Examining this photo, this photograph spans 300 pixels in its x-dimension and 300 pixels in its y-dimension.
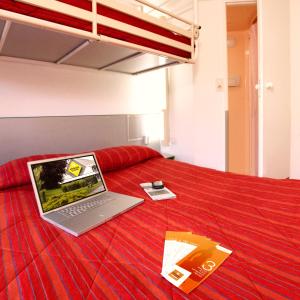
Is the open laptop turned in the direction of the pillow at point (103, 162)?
no

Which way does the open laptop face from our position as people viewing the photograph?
facing the viewer and to the right of the viewer

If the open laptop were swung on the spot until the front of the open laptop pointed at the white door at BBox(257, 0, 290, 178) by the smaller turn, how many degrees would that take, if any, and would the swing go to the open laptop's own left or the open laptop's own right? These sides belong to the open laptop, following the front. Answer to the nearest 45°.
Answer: approximately 90° to the open laptop's own left

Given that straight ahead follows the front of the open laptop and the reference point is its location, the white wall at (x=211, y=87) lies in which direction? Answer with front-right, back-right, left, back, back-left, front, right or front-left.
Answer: left

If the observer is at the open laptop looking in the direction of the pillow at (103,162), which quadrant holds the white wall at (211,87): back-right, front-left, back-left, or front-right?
front-right
